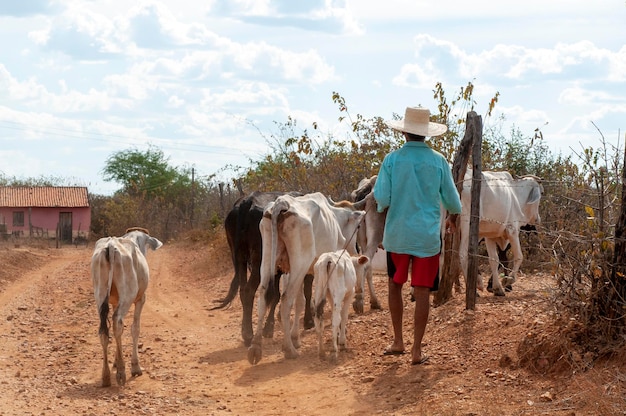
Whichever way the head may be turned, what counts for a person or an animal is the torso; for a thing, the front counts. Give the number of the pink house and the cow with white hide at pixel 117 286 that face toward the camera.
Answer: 1

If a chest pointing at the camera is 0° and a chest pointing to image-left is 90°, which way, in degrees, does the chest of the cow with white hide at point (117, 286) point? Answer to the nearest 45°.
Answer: approximately 225°

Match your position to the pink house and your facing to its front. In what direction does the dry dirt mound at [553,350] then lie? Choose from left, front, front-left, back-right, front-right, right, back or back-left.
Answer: front

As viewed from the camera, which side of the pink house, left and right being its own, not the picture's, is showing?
front

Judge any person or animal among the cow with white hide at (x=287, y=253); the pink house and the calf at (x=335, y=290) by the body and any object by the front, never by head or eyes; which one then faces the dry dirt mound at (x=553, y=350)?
the pink house

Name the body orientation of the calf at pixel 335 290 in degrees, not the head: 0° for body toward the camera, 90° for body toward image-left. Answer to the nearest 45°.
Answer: approximately 225°

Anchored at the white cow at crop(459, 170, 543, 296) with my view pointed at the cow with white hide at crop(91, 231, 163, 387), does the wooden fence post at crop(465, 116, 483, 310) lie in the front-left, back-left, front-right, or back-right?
front-left

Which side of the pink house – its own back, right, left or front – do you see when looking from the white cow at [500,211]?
front

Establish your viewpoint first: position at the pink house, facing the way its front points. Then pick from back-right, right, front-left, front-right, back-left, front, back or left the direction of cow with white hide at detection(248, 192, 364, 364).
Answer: front

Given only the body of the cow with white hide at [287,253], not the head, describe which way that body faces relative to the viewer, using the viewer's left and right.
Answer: facing away from the viewer and to the right of the viewer

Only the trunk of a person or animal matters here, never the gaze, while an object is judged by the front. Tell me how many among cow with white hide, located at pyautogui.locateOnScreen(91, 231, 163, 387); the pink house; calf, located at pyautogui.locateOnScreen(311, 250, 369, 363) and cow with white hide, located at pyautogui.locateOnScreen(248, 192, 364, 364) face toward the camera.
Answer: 1

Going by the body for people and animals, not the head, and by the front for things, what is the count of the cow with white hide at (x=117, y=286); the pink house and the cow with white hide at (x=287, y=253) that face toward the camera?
1

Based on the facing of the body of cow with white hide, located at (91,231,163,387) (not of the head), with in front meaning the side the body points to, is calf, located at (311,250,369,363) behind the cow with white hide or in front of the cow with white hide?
in front

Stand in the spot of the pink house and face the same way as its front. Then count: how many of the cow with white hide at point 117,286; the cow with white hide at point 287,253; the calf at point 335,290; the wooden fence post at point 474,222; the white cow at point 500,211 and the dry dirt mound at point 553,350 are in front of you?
6
